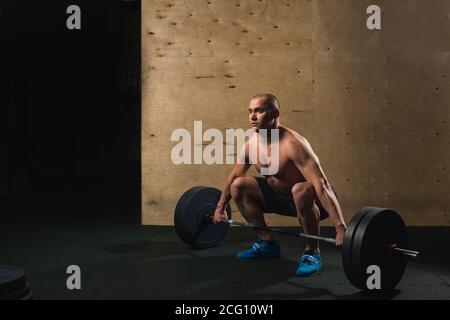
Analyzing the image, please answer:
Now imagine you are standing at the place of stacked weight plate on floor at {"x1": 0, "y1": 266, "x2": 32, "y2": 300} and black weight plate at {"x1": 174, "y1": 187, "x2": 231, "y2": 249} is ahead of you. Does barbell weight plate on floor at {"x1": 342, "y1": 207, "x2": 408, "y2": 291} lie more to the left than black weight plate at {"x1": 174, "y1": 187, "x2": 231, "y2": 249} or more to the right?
right

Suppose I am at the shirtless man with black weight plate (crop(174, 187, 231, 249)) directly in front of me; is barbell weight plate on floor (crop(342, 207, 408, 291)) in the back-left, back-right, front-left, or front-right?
back-left

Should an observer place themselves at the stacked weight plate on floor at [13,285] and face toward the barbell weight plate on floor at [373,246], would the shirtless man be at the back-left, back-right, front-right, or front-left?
front-left

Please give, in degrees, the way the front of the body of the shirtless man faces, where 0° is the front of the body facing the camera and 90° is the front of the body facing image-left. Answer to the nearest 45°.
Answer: approximately 45°

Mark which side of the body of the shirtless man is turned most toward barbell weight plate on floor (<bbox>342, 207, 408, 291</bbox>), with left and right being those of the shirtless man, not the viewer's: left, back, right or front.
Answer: left

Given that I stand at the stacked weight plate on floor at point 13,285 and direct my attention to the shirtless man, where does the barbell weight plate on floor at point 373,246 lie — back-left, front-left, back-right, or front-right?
front-right

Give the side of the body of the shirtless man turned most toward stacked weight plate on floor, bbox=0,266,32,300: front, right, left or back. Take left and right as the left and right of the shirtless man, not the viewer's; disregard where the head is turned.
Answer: front
